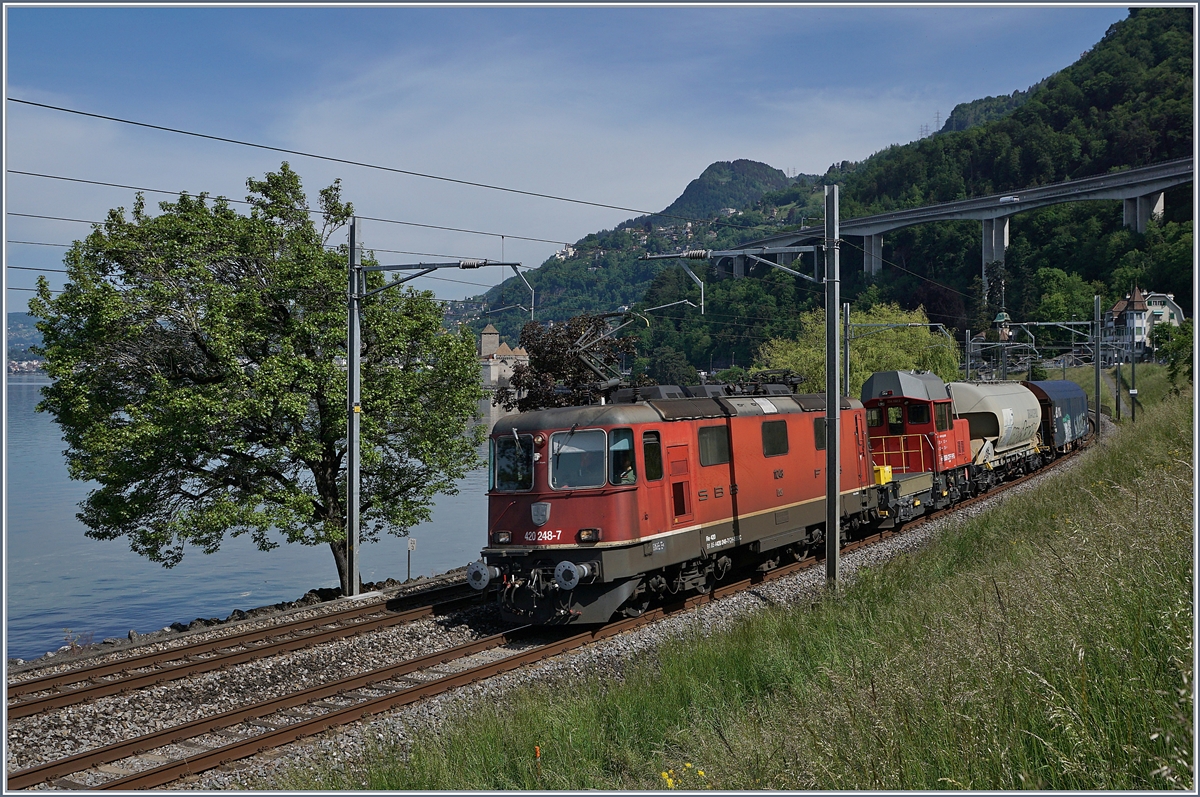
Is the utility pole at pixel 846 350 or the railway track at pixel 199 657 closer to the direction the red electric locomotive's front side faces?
the railway track

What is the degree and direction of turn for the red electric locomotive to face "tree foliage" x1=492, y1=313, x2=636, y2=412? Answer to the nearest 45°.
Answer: approximately 135° to its right

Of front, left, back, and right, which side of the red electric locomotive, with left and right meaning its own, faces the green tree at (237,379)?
right

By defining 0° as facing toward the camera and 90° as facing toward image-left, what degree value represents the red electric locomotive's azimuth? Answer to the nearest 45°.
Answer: approximately 45°

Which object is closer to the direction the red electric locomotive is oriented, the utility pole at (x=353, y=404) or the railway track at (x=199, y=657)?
the railway track

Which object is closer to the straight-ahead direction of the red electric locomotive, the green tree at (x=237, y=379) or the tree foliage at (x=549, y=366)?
the green tree

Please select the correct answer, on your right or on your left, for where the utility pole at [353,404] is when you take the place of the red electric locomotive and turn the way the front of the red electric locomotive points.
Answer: on your right

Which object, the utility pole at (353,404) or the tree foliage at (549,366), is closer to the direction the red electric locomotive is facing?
the utility pole

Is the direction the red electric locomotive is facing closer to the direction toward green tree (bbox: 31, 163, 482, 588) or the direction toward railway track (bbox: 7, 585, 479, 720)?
the railway track
